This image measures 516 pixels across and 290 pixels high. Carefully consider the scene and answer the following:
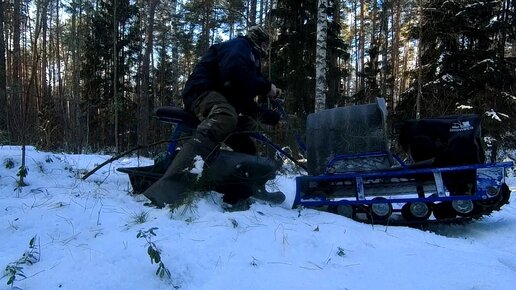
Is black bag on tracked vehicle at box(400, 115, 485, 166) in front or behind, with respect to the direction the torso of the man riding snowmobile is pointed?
in front

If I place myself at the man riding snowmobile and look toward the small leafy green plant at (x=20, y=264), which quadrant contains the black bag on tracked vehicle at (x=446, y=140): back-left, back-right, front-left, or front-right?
back-left

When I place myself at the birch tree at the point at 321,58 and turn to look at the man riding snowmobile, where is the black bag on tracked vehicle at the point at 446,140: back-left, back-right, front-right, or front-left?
front-left

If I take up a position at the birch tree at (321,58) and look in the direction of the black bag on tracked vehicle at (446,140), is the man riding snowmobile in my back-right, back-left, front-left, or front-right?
front-right

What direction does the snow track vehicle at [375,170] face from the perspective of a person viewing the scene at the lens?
facing to the right of the viewer

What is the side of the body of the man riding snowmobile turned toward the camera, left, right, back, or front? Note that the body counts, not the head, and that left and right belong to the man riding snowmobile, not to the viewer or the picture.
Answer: right

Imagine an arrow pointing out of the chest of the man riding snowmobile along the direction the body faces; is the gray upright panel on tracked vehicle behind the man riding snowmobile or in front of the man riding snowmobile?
in front

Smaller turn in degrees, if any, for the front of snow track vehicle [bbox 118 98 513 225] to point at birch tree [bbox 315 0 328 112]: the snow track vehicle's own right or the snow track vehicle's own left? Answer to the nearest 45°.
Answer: approximately 90° to the snow track vehicle's own left

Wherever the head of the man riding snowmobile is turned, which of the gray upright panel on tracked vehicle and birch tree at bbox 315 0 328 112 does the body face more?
the gray upright panel on tracked vehicle

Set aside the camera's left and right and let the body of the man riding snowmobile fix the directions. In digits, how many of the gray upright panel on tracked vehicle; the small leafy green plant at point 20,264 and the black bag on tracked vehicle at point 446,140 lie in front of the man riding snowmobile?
2

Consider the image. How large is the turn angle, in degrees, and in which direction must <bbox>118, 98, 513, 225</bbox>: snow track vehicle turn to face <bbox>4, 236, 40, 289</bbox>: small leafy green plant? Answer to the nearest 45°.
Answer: approximately 135° to its right

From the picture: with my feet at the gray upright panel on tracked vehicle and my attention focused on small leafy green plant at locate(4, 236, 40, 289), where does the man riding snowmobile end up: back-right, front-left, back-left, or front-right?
front-right
